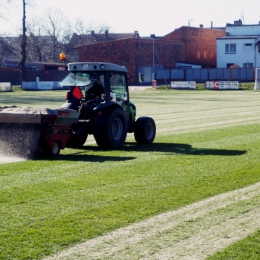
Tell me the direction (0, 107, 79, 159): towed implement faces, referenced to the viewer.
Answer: facing away from the viewer and to the right of the viewer

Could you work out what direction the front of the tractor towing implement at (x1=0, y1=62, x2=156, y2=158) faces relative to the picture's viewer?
facing away from the viewer and to the right of the viewer
